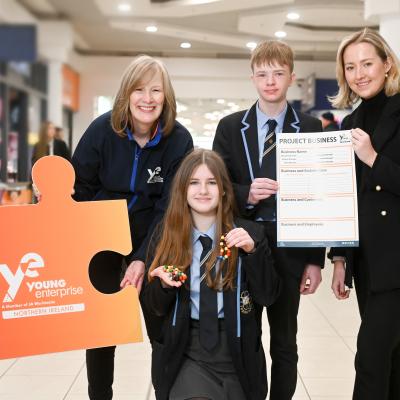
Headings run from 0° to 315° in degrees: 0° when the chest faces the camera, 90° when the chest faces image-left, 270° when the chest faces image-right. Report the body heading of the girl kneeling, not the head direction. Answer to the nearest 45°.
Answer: approximately 0°

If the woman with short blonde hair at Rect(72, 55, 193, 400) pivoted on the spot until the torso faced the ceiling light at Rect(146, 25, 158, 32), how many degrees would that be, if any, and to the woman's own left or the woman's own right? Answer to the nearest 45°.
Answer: approximately 180°

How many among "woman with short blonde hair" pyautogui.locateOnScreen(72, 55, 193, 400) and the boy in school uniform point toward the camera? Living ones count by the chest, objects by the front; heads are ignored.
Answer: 2

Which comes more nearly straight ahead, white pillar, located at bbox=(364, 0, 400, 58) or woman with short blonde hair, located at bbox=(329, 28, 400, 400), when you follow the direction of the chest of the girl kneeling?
the woman with short blonde hair

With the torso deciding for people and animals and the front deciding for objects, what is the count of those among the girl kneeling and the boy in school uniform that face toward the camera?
2

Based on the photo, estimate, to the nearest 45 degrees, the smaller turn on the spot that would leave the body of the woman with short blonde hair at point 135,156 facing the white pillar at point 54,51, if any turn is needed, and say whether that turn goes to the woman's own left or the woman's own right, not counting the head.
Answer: approximately 180°

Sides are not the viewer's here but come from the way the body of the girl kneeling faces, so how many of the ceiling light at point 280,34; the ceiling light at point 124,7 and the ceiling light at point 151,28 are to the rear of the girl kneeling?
3

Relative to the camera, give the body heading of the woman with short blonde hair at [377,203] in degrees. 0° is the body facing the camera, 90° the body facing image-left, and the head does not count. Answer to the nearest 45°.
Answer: approximately 45°
